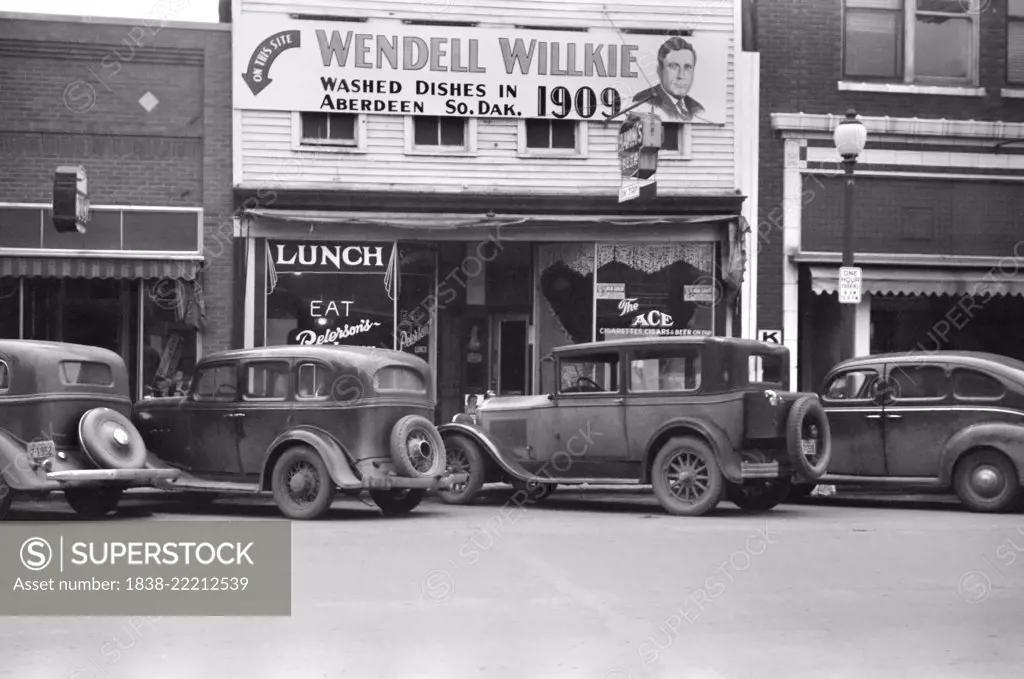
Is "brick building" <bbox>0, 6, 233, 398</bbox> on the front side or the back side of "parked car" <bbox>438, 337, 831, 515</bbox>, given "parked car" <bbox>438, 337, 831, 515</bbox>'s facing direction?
on the front side

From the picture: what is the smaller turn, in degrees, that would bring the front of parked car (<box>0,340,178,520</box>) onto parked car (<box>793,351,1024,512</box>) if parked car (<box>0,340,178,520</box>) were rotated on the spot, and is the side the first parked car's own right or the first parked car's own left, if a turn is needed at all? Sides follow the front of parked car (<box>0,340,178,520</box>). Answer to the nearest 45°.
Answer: approximately 135° to the first parked car's own right

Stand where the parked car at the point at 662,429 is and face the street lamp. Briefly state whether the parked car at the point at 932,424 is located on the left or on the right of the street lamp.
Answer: right

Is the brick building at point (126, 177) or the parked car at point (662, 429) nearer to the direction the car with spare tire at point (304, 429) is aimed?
the brick building

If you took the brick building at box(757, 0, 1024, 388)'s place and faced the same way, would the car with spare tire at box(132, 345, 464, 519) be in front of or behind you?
in front

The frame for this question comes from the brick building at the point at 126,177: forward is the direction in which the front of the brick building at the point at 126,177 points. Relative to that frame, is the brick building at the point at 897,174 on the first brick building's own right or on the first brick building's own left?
on the first brick building's own left

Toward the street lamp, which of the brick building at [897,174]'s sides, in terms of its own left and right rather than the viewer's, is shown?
front

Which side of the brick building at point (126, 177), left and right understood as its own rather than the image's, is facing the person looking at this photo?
front

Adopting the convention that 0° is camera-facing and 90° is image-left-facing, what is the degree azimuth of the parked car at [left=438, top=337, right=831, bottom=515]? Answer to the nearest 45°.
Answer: approximately 135°

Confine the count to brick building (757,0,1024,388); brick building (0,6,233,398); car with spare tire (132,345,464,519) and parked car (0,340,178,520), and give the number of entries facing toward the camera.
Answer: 2

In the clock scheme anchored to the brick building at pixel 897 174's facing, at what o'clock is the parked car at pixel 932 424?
The parked car is roughly at 12 o'clock from the brick building.

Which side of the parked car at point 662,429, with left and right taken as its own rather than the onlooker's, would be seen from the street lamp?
right

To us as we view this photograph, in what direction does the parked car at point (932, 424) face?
facing to the left of the viewer

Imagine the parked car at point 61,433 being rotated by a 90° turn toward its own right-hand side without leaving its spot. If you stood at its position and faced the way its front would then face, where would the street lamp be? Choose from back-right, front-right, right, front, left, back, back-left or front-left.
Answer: front-right

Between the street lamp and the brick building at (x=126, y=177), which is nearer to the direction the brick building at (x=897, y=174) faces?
the street lamp

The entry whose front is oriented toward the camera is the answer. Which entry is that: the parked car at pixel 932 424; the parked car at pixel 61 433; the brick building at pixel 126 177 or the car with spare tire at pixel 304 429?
the brick building

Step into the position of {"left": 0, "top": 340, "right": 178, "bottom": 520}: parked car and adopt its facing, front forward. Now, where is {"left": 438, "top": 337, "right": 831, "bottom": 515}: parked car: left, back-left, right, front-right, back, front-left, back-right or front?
back-right
